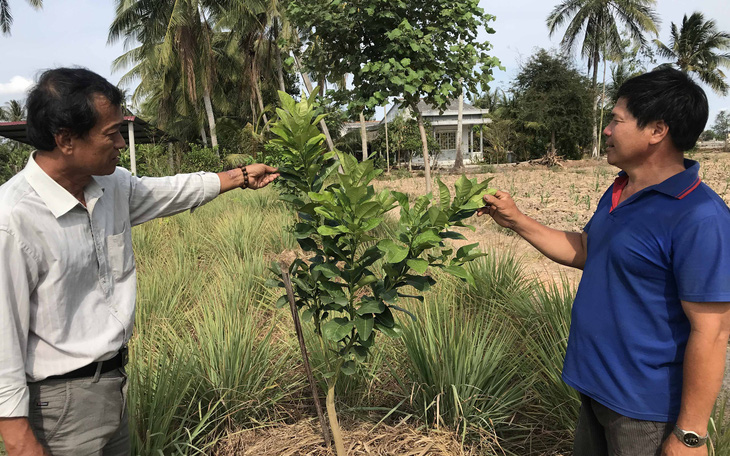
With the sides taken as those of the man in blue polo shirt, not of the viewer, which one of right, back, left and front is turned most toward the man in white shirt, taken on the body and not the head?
front

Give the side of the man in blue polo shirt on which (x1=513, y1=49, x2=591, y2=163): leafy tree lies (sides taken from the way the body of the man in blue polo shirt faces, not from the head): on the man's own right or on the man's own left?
on the man's own right

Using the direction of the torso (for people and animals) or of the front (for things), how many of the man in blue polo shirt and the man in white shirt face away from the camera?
0

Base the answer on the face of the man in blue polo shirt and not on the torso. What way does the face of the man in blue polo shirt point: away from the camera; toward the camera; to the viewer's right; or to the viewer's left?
to the viewer's left

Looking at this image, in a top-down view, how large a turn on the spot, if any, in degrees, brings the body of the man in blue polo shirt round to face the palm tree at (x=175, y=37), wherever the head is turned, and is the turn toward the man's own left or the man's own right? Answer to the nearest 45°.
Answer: approximately 90° to the man's own right

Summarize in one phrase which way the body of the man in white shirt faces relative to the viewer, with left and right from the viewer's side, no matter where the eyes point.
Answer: facing the viewer and to the right of the viewer

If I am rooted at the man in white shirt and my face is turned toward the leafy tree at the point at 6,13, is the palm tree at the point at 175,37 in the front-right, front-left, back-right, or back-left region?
front-right

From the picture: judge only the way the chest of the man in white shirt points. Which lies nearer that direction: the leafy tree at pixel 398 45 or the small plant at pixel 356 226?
the small plant

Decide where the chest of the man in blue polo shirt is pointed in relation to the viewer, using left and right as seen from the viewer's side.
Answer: facing the viewer and to the left of the viewer

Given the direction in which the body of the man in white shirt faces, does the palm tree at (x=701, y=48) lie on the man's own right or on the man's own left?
on the man's own left

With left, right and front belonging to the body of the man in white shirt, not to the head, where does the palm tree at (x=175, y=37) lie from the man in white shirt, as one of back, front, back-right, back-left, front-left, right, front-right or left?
back-left

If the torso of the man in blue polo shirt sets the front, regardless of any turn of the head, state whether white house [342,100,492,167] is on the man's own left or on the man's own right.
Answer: on the man's own right

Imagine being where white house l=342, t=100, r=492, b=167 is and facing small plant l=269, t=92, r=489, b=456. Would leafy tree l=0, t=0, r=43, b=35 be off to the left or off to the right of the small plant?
right

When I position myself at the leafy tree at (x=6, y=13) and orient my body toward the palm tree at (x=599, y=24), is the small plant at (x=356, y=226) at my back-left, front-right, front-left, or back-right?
front-right

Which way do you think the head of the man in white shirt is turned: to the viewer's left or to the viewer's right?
to the viewer's right

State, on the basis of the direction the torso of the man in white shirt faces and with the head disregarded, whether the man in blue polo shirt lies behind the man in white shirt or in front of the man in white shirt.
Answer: in front

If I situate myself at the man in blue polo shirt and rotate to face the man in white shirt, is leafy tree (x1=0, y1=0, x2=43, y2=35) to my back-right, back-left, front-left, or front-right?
front-right
